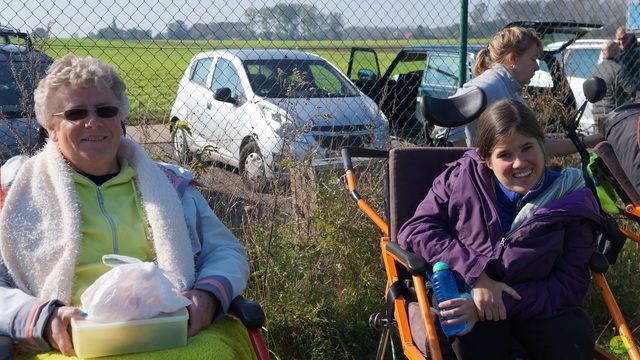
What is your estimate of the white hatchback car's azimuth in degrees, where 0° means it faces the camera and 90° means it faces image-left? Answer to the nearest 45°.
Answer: approximately 315°

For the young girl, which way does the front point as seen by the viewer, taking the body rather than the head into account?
toward the camera

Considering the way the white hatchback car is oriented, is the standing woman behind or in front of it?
in front

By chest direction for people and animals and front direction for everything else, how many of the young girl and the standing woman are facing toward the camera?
1

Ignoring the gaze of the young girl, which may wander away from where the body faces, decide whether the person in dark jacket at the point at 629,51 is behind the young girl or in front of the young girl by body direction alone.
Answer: behind

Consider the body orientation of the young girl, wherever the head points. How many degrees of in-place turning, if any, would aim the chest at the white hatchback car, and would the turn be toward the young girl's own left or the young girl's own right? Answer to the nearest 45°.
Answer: approximately 135° to the young girl's own right

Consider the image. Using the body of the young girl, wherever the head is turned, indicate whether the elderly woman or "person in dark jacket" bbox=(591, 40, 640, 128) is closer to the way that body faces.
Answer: the elderly woman

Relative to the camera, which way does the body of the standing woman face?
to the viewer's right

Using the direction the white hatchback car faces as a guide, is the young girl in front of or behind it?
in front

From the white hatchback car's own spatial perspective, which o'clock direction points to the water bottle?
The water bottle is roughly at 1 o'clock from the white hatchback car.

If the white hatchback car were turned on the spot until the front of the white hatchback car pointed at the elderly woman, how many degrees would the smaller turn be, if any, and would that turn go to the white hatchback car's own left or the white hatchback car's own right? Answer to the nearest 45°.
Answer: approximately 45° to the white hatchback car's own right

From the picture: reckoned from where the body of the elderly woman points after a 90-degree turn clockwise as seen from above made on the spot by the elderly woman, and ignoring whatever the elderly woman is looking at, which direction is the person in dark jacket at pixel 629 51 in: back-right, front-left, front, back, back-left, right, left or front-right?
back-right

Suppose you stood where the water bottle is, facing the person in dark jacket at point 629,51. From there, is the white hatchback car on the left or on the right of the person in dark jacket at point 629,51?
left

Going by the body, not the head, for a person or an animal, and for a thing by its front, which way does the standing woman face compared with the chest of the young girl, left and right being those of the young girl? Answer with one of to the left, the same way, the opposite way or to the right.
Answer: to the left

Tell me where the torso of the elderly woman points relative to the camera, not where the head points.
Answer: toward the camera
